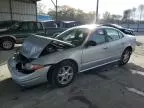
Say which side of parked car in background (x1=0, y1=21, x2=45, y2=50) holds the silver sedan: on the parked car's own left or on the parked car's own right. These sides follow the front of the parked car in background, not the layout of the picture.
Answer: on the parked car's own left

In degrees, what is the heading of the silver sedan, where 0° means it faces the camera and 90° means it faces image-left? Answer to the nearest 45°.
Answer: approximately 45°

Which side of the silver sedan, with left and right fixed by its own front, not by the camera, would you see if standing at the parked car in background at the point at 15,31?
right

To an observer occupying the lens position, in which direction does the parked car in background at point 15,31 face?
facing to the left of the viewer

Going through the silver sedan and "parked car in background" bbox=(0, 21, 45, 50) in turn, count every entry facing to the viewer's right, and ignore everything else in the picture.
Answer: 0
